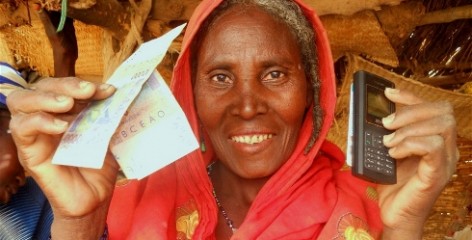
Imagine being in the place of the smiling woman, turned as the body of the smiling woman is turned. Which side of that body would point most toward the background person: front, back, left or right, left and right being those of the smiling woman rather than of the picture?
right

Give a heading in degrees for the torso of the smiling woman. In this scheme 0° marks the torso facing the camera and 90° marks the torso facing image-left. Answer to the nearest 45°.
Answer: approximately 0°
